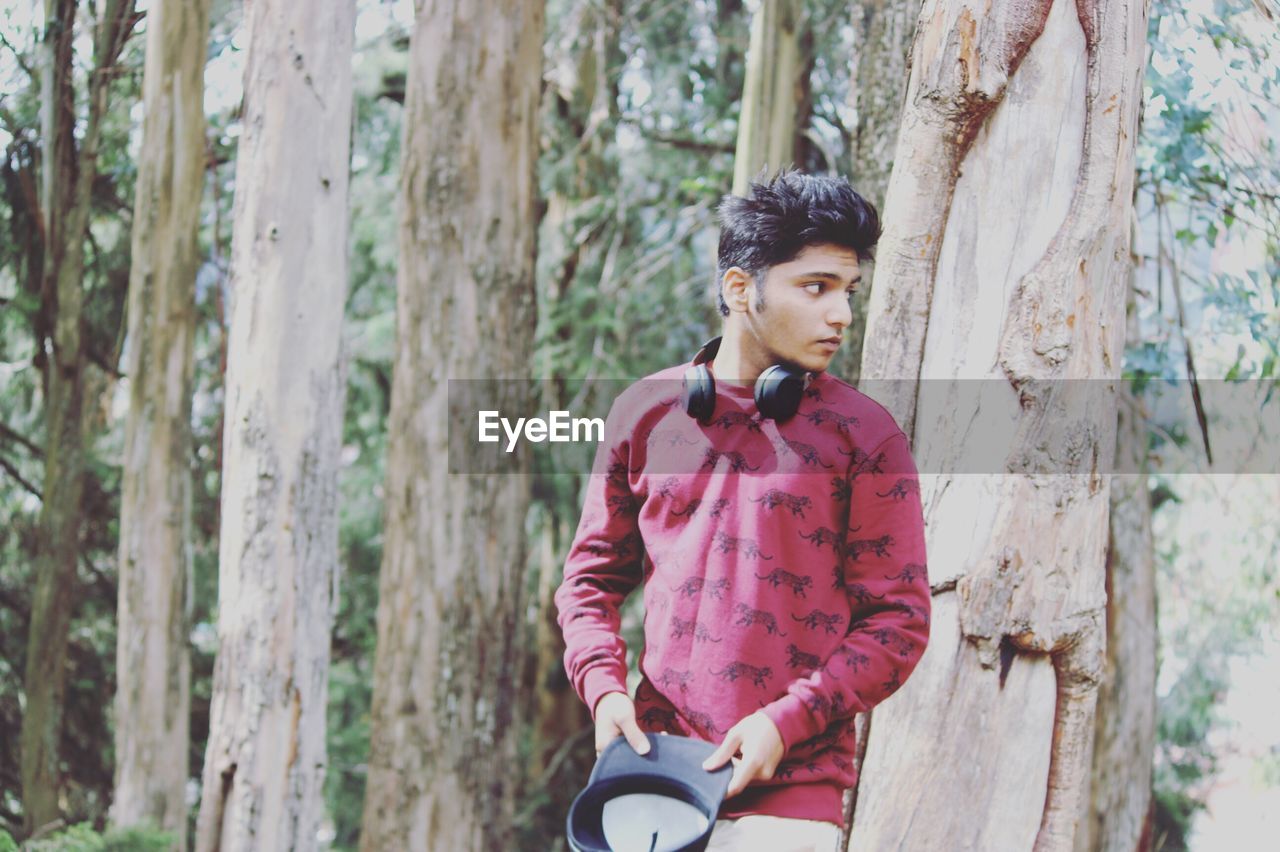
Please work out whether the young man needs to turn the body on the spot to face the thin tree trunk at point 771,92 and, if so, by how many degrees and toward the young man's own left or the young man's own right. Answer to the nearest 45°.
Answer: approximately 180°

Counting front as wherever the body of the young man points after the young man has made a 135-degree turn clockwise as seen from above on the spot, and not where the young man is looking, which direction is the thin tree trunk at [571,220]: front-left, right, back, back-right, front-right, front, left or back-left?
front-right

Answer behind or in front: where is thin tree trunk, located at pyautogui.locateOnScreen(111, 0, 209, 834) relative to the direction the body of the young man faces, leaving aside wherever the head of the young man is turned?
behind

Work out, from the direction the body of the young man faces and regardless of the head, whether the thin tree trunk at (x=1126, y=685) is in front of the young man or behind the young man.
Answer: behind

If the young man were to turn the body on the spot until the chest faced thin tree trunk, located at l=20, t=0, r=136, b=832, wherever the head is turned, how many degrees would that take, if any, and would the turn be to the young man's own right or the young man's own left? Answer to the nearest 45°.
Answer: approximately 135° to the young man's own right

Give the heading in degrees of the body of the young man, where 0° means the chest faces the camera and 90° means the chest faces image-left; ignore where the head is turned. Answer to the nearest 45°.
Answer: approximately 0°

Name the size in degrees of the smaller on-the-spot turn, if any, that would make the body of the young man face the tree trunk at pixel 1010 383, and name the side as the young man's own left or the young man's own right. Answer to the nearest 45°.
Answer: approximately 135° to the young man's own left

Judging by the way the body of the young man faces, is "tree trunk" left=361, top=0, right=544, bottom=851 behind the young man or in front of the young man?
behind
